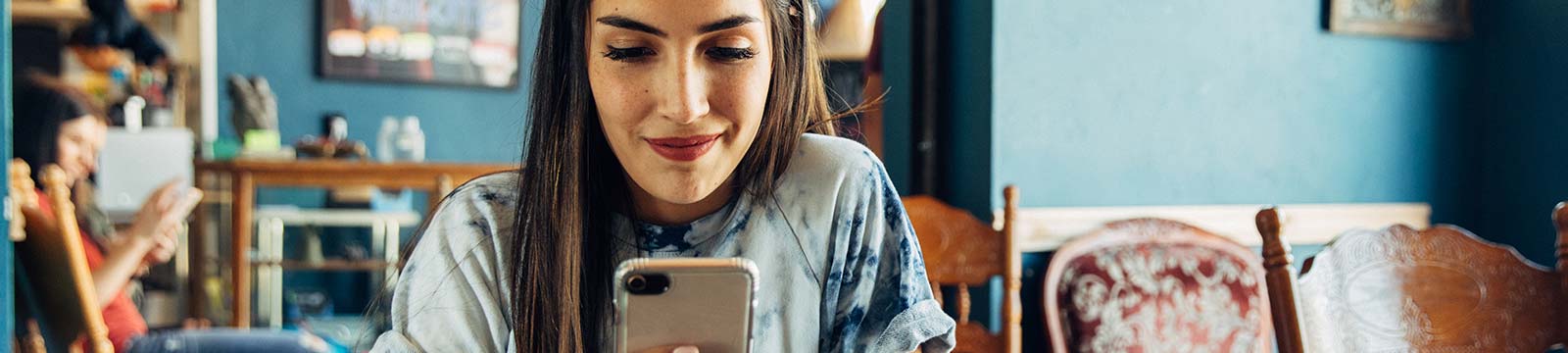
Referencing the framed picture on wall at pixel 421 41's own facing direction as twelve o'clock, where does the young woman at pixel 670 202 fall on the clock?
The young woman is roughly at 12 o'clock from the framed picture on wall.

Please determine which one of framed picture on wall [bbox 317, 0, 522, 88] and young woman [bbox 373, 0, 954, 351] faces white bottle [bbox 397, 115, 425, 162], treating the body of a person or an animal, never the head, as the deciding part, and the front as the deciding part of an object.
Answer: the framed picture on wall

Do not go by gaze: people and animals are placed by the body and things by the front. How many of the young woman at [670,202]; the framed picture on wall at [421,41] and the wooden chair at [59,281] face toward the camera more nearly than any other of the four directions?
2

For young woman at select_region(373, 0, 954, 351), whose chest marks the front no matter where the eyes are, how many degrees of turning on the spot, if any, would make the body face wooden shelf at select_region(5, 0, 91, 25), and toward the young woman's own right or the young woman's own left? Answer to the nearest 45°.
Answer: approximately 135° to the young woman's own right

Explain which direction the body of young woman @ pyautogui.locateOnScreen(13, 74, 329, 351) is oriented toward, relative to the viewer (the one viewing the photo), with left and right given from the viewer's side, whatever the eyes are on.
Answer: facing to the right of the viewer

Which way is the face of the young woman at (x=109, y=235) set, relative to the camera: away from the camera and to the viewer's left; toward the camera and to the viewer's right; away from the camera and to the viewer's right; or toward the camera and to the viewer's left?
toward the camera and to the viewer's right
